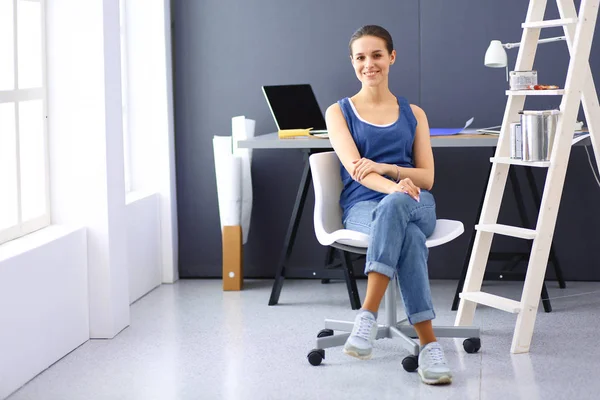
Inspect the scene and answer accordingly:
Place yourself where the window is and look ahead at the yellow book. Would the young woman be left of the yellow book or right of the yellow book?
right

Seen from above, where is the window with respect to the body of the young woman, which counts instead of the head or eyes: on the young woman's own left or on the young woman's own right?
on the young woman's own right

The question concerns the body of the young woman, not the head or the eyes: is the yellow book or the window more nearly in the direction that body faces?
the window
